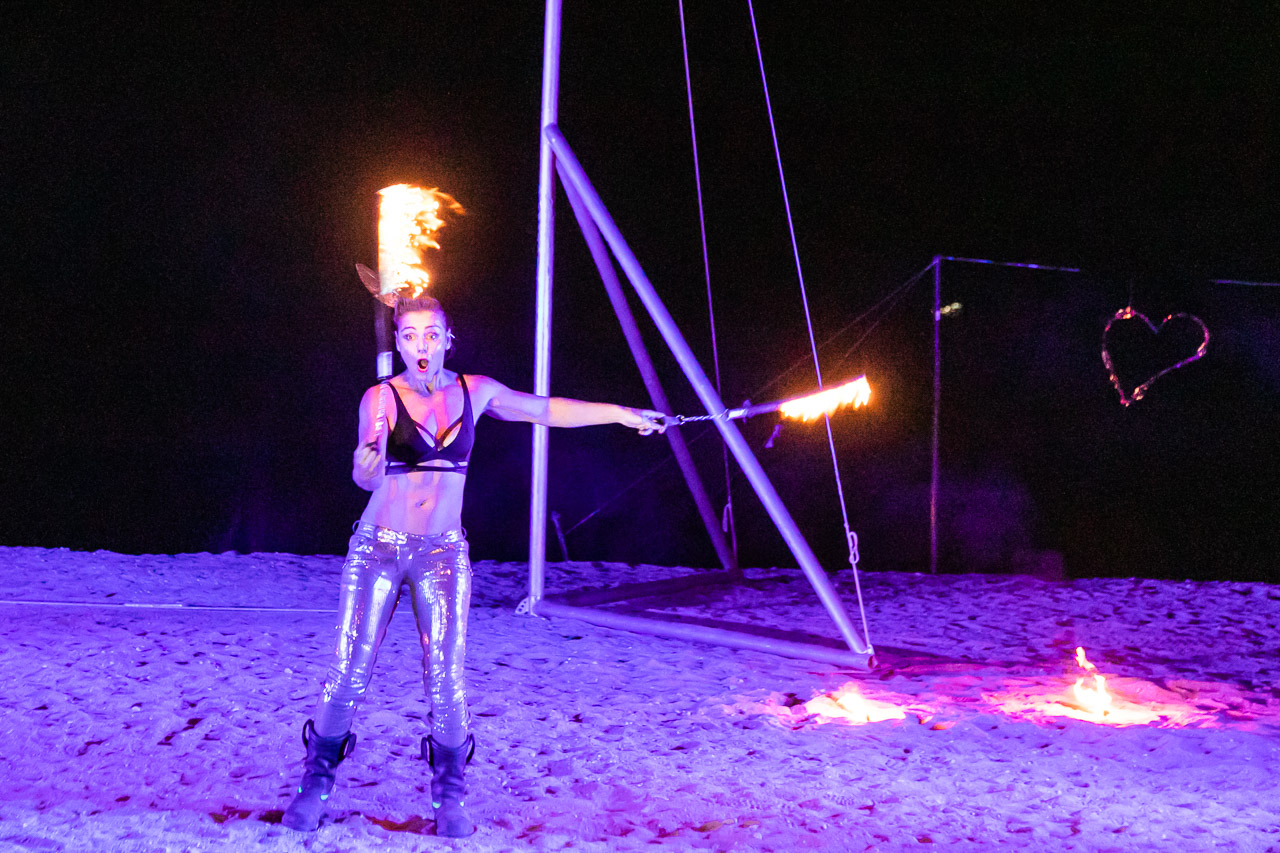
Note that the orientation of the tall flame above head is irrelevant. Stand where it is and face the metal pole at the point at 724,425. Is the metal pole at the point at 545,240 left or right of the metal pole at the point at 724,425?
left

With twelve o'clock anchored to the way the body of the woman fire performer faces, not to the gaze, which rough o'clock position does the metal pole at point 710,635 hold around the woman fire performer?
The metal pole is roughly at 7 o'clock from the woman fire performer.

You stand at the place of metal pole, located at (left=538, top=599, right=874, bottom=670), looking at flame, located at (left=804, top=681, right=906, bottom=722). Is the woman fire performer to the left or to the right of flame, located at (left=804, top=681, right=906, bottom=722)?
right

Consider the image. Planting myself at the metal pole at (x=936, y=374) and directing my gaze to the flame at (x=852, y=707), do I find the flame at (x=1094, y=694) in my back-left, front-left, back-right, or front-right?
front-left

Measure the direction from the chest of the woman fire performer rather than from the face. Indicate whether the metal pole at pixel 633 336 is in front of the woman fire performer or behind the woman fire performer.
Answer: behind

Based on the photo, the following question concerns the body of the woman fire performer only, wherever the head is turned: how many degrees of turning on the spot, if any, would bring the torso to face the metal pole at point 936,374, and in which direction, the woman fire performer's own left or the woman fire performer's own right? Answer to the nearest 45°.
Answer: approximately 135° to the woman fire performer's own left

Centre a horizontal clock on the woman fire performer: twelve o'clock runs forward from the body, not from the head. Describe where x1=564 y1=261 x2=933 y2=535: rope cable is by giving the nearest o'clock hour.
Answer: The rope cable is roughly at 7 o'clock from the woman fire performer.

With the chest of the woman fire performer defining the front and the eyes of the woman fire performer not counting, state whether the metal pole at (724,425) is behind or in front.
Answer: behind

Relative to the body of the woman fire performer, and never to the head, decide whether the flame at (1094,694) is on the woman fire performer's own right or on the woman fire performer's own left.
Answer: on the woman fire performer's own left

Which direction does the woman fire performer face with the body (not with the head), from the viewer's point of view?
toward the camera

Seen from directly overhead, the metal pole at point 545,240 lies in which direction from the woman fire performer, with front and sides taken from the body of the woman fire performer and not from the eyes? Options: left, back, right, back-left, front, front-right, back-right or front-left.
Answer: back
